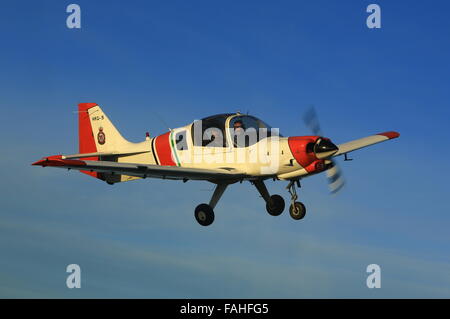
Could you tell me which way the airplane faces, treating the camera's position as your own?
facing the viewer and to the right of the viewer
